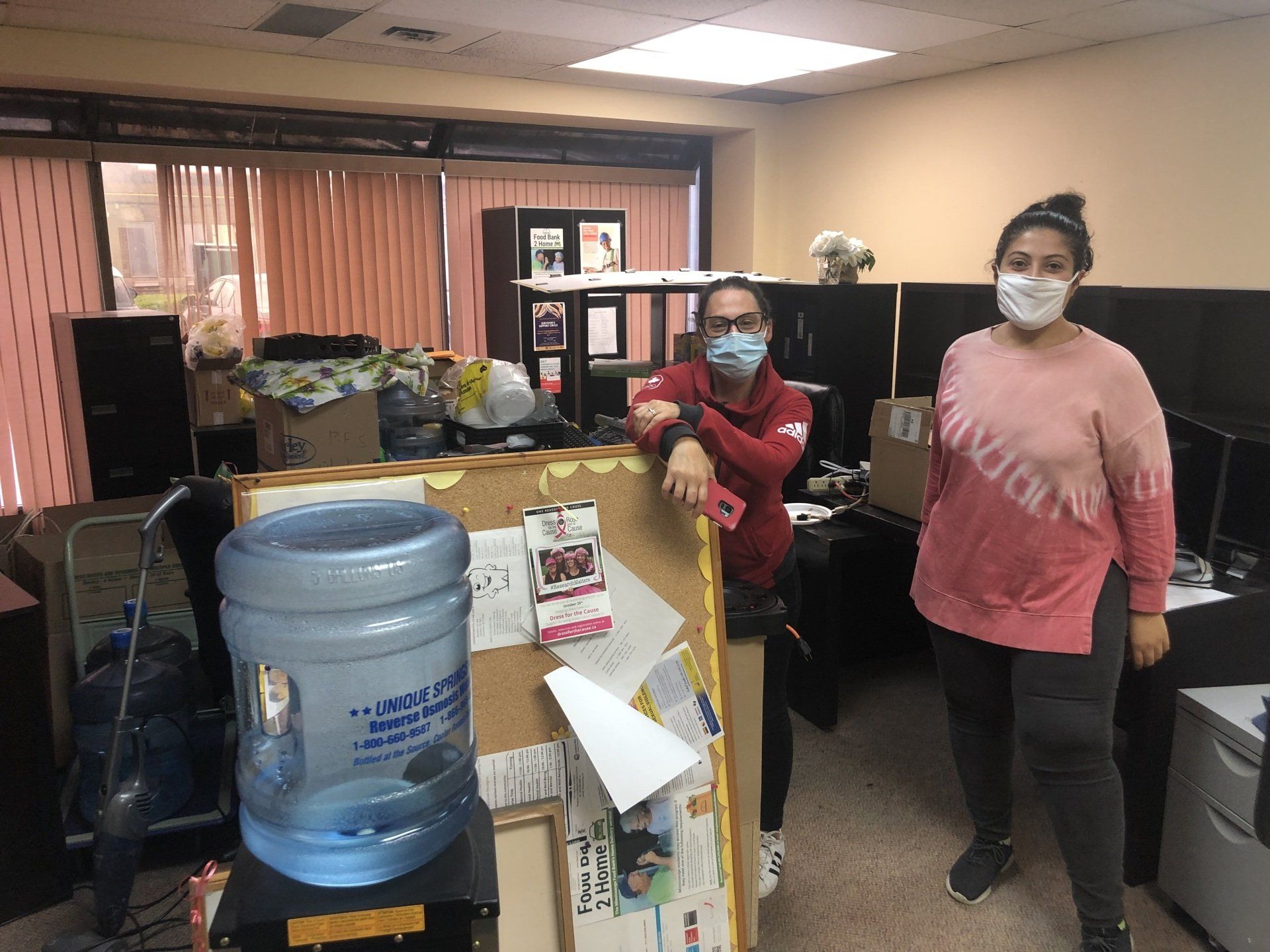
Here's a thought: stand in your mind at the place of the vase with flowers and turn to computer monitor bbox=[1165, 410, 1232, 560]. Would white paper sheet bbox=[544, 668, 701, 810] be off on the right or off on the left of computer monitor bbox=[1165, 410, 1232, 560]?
right

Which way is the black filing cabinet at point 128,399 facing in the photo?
toward the camera

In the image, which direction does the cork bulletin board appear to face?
toward the camera

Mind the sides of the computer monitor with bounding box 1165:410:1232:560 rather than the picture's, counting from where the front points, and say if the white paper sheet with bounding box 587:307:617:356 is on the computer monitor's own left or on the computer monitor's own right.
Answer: on the computer monitor's own right

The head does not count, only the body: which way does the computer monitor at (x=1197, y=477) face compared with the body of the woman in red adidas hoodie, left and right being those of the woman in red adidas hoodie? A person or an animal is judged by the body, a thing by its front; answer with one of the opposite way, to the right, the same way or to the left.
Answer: to the right

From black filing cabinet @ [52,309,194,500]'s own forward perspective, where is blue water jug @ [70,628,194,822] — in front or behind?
in front

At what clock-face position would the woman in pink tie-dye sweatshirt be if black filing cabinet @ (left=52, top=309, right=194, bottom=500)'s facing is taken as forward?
The woman in pink tie-dye sweatshirt is roughly at 11 o'clock from the black filing cabinet.

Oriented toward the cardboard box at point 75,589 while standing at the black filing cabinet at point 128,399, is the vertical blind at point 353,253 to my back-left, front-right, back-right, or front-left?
back-left

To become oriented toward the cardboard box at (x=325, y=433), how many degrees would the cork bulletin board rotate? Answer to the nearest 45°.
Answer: approximately 135° to its right

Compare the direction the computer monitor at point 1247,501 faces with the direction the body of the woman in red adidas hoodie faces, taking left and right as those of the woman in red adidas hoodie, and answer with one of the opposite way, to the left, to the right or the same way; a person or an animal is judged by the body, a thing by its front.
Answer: to the right

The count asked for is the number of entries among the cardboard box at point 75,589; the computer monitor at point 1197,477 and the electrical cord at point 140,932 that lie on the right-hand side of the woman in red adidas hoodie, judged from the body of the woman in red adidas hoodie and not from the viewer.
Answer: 2

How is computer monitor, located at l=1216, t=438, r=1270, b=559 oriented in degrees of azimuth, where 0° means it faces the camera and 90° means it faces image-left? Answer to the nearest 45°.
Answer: approximately 45°

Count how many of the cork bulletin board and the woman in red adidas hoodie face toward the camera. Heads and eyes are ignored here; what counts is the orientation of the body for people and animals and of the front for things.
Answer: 2

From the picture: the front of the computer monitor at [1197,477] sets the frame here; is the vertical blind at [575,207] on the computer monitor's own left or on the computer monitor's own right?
on the computer monitor's own right

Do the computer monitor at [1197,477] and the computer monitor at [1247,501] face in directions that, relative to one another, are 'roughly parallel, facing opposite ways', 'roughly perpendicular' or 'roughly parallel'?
roughly parallel

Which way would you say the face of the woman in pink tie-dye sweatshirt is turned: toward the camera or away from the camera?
toward the camera

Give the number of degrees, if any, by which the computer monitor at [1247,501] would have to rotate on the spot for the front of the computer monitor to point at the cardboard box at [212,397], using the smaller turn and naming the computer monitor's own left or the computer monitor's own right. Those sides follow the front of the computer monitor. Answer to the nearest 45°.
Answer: approximately 45° to the computer monitor's own right

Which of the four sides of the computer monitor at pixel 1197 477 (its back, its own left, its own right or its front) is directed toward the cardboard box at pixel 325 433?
front

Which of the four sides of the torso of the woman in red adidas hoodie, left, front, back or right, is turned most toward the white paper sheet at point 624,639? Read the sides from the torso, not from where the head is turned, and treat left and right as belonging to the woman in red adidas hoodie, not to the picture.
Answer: front
